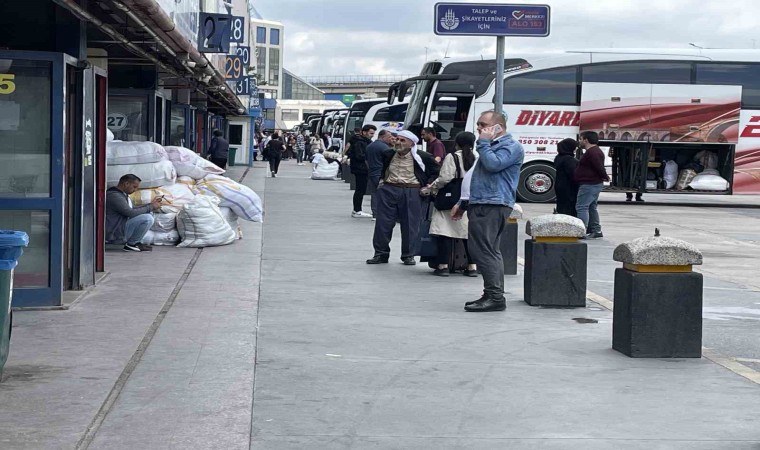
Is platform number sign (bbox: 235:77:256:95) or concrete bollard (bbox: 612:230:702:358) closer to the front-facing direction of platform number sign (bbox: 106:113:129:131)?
the concrete bollard

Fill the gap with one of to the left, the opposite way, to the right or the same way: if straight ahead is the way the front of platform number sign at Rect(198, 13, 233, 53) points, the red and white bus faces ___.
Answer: to the right

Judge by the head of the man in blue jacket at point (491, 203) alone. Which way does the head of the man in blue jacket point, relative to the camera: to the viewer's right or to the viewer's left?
to the viewer's left

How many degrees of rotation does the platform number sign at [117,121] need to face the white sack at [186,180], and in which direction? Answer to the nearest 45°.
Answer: approximately 45° to its left

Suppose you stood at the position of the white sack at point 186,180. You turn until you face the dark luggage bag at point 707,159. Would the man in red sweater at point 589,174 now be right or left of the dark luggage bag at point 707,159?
right

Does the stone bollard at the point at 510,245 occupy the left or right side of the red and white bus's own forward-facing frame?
on its left

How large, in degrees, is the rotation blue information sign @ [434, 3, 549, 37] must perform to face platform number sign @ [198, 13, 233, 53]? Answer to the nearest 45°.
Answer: approximately 135° to its right
